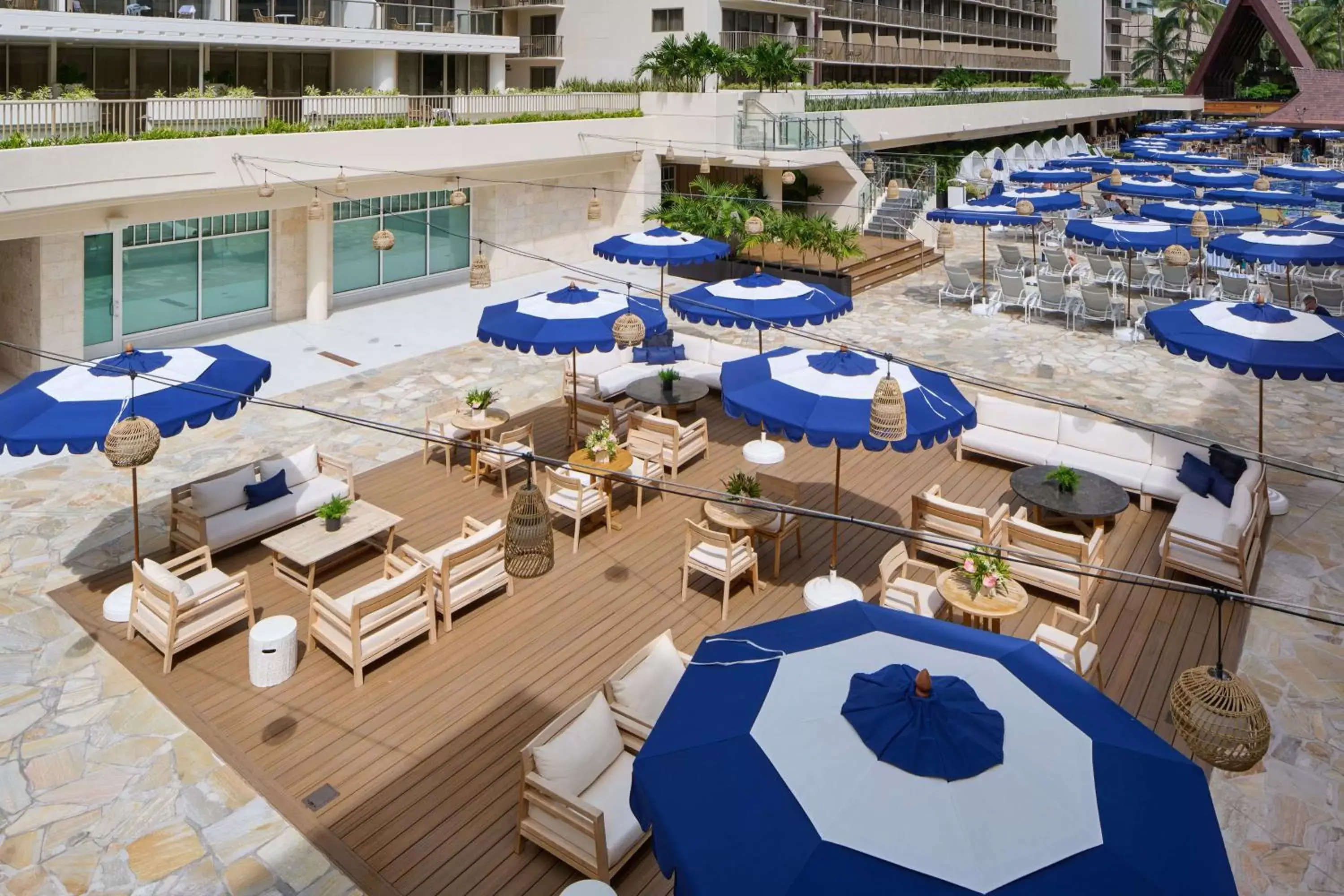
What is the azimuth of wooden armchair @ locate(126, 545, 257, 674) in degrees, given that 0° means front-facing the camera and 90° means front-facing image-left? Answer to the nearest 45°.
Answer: approximately 225°

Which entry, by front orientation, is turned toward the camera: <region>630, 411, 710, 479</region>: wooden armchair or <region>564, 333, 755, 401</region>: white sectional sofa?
the white sectional sofa

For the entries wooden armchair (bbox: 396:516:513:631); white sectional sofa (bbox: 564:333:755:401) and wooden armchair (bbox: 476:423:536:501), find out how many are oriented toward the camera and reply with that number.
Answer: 1

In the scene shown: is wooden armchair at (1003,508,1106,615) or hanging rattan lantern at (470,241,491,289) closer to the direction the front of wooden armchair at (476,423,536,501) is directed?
the hanging rattan lantern

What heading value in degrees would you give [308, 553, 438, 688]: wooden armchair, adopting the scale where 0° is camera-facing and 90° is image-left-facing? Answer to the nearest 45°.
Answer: approximately 135°

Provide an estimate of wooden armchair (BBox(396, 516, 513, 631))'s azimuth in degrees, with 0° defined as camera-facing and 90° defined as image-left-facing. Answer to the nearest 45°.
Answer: approximately 135°

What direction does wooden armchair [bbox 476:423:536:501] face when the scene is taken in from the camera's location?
facing away from the viewer and to the left of the viewer

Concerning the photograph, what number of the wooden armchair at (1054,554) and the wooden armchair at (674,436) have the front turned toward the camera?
0

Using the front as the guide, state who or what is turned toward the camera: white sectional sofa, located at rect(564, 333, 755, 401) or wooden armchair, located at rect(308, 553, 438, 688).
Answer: the white sectional sofa
